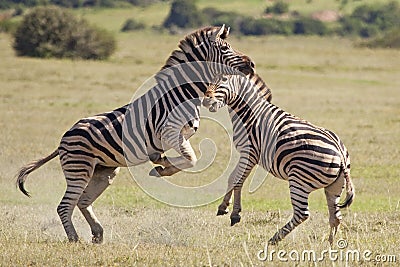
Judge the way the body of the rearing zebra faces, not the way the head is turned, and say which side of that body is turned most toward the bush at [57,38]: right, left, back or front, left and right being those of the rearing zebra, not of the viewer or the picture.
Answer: left

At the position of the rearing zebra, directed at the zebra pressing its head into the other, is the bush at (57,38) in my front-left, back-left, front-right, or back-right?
back-left

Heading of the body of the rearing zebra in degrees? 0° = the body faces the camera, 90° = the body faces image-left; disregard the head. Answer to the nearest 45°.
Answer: approximately 270°
